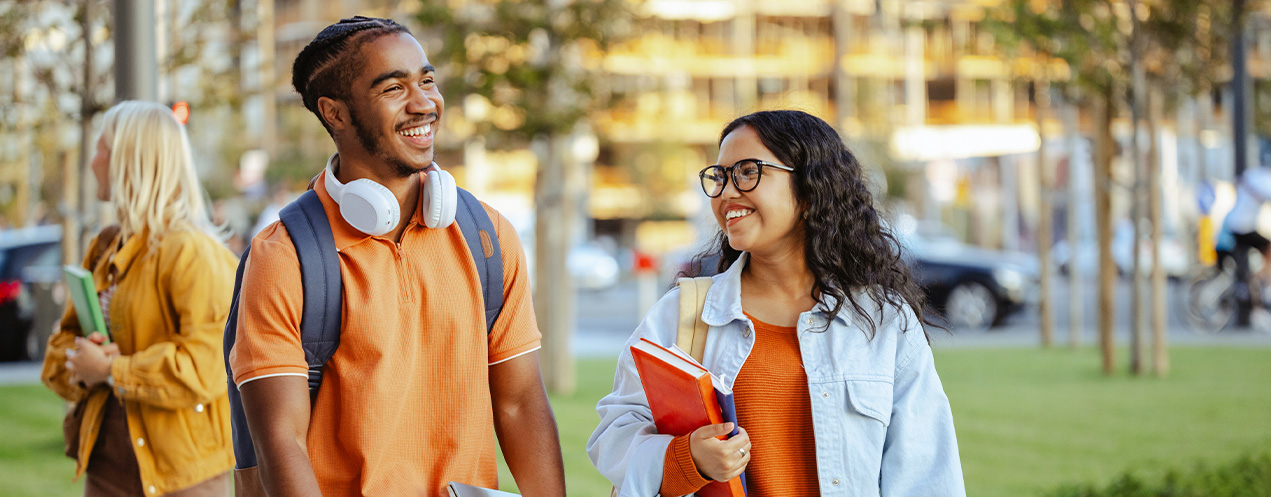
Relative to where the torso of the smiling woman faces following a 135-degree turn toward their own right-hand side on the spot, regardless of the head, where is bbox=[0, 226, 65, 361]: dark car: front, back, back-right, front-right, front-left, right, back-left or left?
front-left

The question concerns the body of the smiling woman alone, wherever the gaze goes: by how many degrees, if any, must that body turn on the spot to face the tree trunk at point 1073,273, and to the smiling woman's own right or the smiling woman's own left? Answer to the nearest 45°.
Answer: approximately 135° to the smiling woman's own right

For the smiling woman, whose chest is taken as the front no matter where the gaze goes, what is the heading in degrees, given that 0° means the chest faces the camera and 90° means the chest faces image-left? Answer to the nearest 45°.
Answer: approximately 45°

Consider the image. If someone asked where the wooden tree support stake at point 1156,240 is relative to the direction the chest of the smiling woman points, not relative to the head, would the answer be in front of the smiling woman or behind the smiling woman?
behind

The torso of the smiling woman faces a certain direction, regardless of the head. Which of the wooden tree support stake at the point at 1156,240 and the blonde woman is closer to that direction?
the blonde woman

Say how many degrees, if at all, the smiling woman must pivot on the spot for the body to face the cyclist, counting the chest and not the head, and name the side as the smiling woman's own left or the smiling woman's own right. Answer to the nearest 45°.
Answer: approximately 180°
